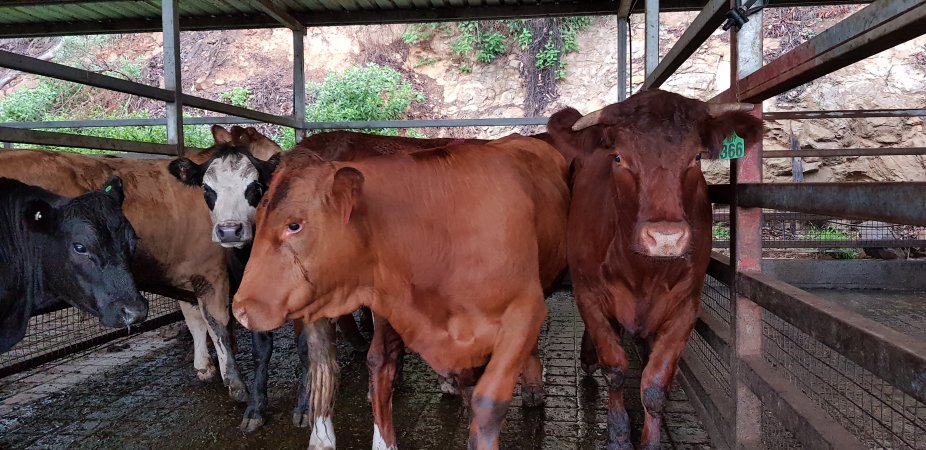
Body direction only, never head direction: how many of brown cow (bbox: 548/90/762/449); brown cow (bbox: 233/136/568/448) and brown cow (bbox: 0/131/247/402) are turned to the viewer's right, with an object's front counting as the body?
1

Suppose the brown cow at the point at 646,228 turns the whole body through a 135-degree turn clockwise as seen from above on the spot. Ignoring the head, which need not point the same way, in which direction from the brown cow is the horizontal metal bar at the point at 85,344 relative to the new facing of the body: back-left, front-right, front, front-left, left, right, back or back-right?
front-left

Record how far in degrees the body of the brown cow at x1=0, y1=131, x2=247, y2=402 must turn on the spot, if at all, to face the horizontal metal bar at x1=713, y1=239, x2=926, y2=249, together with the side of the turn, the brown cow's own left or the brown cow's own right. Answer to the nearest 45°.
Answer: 0° — it already faces it

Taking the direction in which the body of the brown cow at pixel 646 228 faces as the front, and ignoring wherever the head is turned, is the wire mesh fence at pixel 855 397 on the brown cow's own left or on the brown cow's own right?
on the brown cow's own left

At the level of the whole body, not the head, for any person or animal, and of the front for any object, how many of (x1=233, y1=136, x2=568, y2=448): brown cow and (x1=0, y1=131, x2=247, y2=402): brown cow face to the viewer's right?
1

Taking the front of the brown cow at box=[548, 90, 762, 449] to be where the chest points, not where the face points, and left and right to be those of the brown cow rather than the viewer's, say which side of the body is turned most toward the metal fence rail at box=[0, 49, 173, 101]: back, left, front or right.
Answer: right

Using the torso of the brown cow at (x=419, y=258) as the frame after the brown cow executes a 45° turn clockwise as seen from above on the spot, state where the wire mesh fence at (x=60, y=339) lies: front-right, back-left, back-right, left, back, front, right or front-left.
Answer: front-right

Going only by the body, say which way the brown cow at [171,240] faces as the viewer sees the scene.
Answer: to the viewer's right

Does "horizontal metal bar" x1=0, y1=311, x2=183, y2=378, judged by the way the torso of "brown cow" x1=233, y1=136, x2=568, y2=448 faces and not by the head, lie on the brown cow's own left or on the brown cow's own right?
on the brown cow's own right

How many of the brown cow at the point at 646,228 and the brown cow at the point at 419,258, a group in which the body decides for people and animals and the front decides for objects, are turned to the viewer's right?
0

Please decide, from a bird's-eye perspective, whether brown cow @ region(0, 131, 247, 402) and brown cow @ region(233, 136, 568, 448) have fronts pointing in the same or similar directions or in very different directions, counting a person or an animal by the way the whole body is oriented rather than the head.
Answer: very different directions

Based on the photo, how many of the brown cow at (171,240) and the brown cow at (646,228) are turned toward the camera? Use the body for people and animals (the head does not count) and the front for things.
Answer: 1
